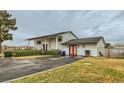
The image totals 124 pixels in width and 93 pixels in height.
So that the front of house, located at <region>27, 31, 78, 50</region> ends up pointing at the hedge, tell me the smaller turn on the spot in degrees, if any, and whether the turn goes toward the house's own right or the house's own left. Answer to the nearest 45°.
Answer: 0° — it already faces it

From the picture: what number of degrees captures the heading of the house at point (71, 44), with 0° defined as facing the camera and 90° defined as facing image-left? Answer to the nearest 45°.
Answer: approximately 45°

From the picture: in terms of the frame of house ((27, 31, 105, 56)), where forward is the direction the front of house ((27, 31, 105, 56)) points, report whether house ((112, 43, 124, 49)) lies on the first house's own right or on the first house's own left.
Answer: on the first house's own left

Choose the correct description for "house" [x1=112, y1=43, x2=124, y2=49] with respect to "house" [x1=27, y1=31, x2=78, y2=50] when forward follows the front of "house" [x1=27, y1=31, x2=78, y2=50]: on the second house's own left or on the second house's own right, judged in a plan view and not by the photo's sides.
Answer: on the second house's own left
